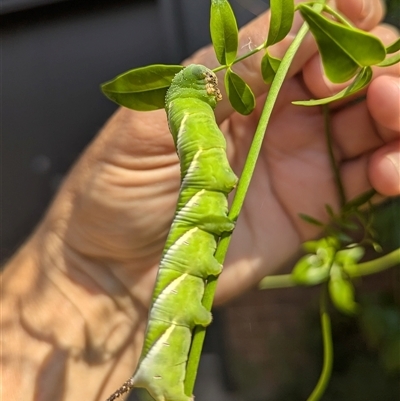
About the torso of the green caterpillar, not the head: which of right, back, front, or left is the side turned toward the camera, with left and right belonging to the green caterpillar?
right
